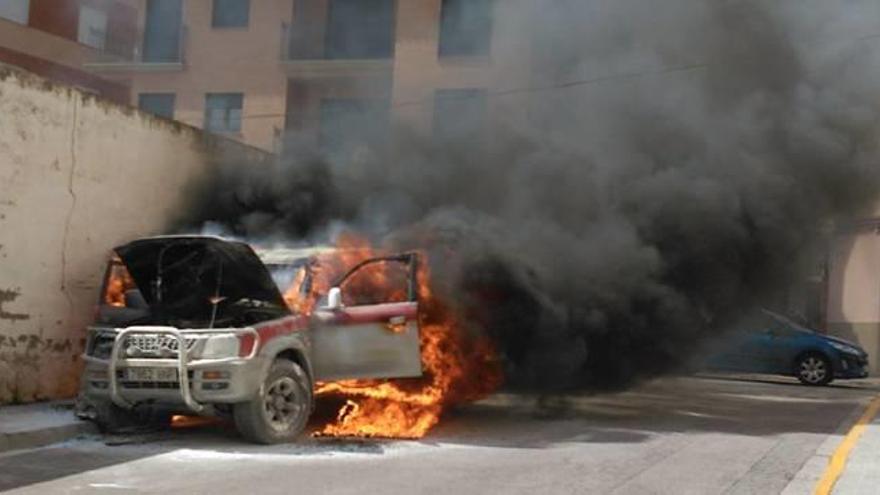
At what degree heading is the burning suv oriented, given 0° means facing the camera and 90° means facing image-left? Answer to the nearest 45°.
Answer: approximately 45°

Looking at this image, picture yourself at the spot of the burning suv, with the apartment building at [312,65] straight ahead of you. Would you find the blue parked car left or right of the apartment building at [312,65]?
right

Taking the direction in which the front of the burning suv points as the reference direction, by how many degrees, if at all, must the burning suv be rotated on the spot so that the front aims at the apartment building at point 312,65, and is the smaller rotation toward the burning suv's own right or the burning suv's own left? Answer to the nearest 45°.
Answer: approximately 135° to the burning suv's own right

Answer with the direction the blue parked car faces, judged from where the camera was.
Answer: facing the viewer and to the right of the viewer

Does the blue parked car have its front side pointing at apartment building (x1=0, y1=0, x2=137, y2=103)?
no

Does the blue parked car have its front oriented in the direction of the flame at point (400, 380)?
no

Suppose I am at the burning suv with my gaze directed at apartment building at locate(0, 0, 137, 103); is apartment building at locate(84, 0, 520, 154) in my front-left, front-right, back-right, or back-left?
front-right
